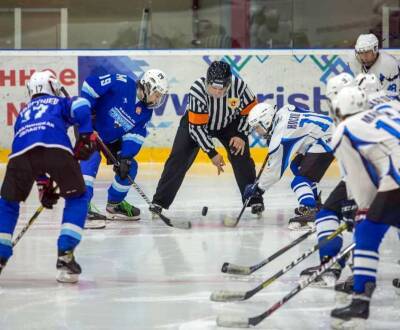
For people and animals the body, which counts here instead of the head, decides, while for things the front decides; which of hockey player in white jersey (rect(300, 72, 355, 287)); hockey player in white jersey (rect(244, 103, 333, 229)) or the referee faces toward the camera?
the referee

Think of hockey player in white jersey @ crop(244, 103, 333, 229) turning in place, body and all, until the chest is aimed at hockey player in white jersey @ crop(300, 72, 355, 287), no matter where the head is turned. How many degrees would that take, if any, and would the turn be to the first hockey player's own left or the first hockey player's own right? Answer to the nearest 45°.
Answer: approximately 90° to the first hockey player's own left

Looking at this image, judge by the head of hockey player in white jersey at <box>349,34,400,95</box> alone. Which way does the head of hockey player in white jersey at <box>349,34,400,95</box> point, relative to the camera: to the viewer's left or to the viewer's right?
to the viewer's left

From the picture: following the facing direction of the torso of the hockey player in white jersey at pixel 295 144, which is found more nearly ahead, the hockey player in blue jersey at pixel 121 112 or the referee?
the hockey player in blue jersey

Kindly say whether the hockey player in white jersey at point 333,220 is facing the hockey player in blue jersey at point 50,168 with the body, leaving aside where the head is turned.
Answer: yes

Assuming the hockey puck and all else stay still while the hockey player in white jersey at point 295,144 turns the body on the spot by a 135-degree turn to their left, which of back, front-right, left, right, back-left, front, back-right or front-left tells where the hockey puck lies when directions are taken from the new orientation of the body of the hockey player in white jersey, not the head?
back

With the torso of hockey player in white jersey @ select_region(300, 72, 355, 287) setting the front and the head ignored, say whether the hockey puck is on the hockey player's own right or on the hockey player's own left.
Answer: on the hockey player's own right

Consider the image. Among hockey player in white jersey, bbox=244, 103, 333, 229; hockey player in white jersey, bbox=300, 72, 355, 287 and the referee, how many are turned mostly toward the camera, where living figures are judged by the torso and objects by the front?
1

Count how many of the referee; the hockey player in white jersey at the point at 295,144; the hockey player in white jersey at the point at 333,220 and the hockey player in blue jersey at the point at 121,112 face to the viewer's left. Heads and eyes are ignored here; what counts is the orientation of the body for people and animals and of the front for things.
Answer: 2

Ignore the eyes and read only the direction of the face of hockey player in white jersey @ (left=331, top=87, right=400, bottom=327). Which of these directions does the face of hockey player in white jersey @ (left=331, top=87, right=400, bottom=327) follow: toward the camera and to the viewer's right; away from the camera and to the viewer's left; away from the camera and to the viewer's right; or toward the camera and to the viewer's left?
away from the camera and to the viewer's left

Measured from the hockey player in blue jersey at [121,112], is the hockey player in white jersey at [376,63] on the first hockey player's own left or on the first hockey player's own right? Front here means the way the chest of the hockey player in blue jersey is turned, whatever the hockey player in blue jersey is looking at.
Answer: on the first hockey player's own left

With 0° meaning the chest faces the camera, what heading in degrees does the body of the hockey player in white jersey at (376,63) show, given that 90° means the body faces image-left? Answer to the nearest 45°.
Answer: approximately 45°

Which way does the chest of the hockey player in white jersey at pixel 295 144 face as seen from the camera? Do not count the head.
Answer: to the viewer's left

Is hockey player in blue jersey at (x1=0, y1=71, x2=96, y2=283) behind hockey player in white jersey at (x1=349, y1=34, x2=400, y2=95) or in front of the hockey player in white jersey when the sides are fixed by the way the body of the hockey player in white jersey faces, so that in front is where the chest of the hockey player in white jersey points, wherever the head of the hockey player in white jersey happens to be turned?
in front

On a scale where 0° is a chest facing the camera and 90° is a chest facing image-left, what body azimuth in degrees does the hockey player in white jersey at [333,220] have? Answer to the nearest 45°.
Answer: approximately 90°

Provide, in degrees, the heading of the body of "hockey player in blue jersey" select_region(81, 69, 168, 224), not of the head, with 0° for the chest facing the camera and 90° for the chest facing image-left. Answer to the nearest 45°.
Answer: approximately 315°

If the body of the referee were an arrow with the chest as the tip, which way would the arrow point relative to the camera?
toward the camera
